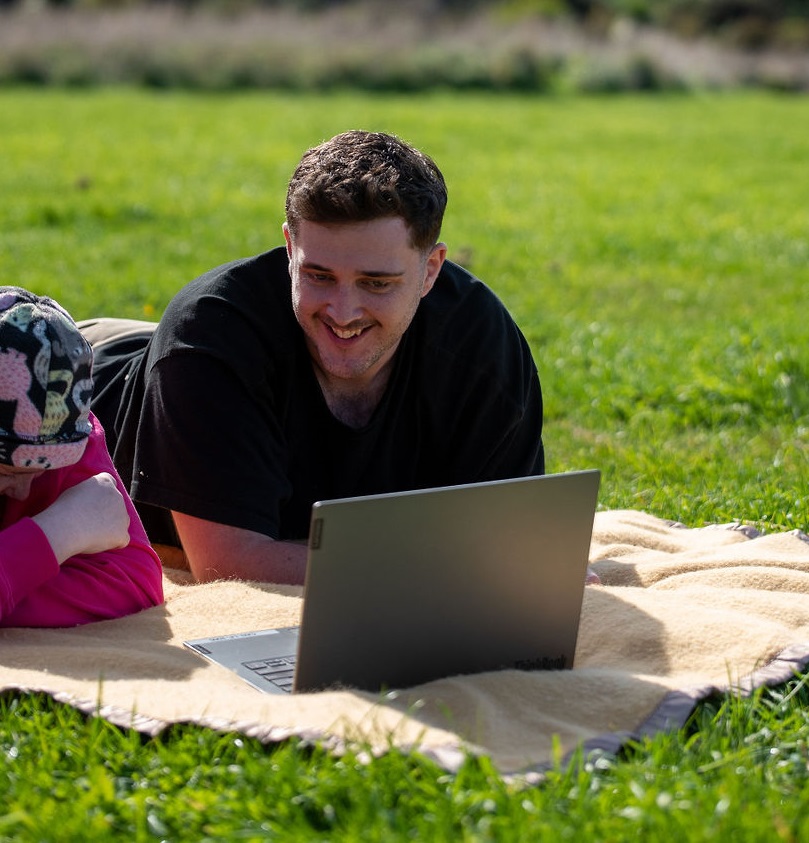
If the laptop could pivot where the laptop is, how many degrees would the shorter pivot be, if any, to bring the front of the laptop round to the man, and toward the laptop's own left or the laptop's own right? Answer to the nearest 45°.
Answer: approximately 45° to the laptop's own right

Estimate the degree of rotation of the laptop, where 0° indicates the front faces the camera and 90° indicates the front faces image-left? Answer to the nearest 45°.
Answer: approximately 135°
